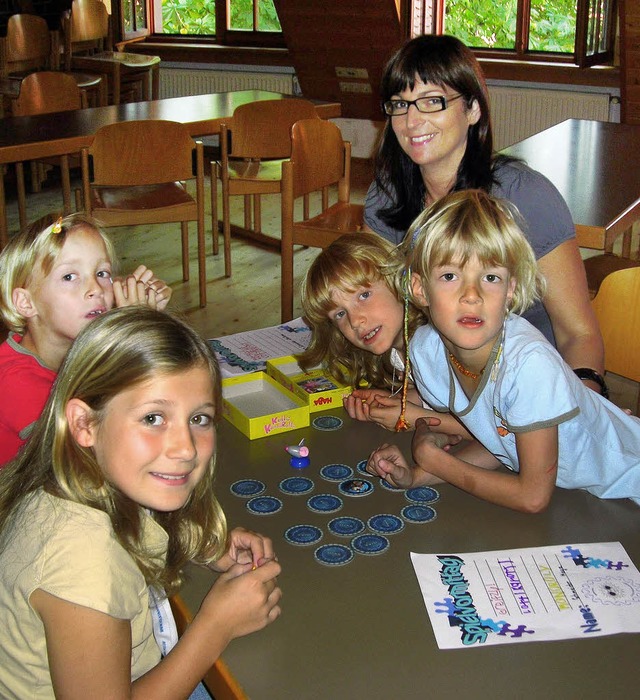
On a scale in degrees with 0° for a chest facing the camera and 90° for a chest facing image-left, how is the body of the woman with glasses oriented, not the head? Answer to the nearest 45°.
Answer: approximately 45°

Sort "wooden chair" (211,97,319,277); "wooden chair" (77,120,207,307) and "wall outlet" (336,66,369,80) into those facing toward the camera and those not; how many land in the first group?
1

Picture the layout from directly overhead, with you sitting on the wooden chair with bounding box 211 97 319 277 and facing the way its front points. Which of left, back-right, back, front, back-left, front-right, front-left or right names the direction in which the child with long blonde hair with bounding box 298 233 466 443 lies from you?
back

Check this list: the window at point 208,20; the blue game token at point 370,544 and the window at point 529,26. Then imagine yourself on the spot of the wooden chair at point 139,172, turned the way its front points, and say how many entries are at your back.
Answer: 1

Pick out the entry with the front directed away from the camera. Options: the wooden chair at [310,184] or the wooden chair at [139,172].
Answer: the wooden chair at [139,172]

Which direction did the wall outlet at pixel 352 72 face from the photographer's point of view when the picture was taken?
facing the viewer

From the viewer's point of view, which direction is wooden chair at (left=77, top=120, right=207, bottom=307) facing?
away from the camera

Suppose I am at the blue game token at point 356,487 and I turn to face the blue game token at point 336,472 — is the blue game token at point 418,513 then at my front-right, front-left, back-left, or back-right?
back-right

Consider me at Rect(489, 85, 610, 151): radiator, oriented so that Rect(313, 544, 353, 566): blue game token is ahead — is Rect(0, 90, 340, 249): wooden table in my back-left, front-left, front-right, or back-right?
front-right

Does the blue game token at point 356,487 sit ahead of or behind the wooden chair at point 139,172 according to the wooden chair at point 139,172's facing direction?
behind

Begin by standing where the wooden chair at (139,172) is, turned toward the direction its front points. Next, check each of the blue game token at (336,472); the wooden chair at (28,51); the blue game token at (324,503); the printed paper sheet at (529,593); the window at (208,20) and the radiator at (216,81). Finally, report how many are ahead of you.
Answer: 3

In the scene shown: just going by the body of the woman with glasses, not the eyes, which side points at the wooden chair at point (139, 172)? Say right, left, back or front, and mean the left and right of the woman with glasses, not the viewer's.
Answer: right

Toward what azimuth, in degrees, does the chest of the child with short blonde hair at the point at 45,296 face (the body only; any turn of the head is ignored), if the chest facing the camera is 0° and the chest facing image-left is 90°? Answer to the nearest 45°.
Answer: approximately 315°

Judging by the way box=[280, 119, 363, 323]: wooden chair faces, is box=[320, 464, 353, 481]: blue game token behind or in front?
in front

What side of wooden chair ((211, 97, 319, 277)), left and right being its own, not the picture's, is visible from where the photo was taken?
back
